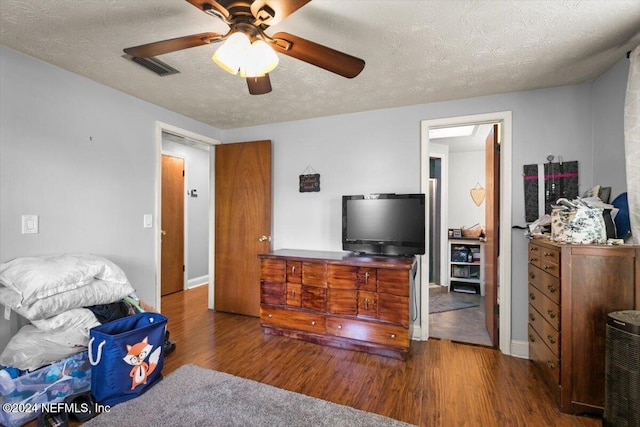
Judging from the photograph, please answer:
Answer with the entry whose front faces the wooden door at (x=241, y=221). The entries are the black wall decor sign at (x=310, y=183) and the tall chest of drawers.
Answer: the tall chest of drawers

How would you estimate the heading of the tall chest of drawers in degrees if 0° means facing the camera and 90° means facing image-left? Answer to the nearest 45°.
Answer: approximately 90°

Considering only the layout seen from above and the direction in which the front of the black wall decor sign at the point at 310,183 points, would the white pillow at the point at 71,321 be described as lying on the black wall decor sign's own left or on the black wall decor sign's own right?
on the black wall decor sign's own right

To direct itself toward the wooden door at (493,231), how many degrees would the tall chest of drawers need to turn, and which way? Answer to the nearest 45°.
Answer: approximately 45° to its right

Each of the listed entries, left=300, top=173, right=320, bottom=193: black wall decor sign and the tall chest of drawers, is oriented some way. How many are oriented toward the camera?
1

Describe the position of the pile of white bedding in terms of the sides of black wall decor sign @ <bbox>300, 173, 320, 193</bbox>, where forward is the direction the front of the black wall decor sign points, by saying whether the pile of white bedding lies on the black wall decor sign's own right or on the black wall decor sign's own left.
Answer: on the black wall decor sign's own right

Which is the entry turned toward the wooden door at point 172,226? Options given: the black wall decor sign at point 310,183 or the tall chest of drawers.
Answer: the tall chest of drawers

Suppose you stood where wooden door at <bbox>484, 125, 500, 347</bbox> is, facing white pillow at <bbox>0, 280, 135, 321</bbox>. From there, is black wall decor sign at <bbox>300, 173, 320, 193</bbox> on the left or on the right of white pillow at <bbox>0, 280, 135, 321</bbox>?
right
